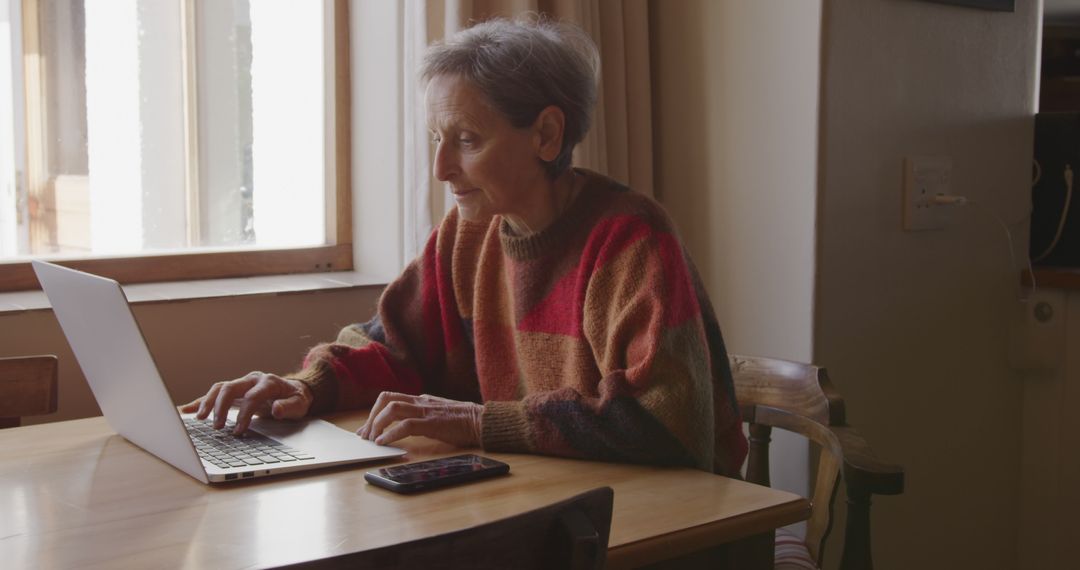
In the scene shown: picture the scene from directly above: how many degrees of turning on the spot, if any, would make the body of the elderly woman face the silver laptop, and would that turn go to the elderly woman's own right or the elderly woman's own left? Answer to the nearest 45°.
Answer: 0° — they already face it

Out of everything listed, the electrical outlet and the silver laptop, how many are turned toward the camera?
1

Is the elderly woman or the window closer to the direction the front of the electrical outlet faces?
the elderly woman

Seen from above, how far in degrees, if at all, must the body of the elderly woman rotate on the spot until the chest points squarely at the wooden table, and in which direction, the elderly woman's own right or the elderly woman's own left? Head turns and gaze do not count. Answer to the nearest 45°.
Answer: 0° — they already face it

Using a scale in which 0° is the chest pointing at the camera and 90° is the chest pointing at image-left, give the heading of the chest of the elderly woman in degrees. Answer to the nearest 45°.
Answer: approximately 45°

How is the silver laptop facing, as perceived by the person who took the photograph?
facing away from the viewer and to the right of the viewer

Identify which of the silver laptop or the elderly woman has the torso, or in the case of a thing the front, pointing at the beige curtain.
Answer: the silver laptop

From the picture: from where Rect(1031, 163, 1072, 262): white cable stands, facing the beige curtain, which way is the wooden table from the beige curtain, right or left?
left

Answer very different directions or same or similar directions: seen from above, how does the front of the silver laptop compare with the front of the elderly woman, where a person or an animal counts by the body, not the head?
very different directions
